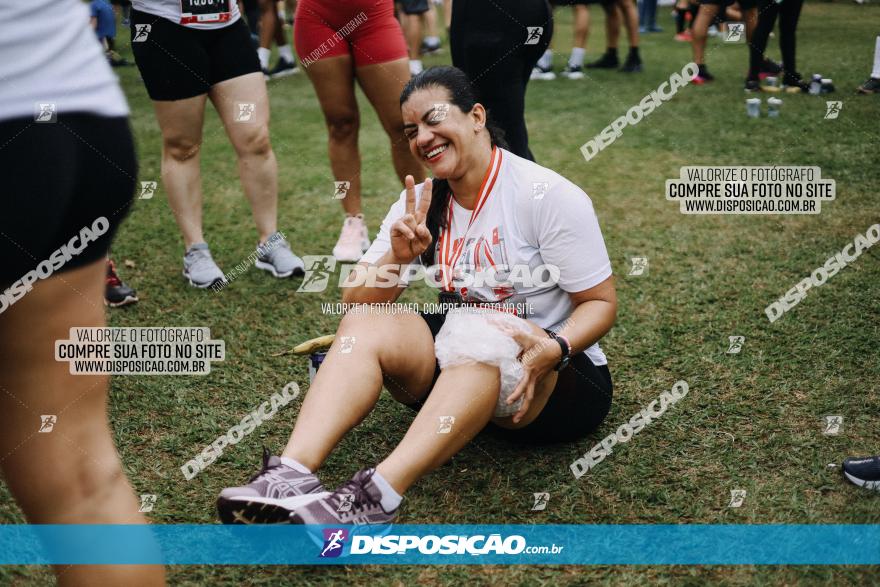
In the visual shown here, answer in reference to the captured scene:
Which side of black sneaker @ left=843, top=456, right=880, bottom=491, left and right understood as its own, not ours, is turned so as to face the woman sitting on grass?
front

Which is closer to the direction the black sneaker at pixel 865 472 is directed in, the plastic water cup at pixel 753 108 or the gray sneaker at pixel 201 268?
the gray sneaker

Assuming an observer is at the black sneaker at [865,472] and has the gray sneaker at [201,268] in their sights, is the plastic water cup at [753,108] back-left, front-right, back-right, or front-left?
front-right

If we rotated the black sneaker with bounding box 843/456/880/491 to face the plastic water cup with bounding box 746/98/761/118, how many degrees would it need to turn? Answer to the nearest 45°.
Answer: approximately 90° to its right

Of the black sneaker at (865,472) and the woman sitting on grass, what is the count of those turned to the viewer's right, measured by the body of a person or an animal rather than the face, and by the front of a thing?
0

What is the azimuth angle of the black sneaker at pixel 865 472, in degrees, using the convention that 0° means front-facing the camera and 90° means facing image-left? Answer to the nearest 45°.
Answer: approximately 90°

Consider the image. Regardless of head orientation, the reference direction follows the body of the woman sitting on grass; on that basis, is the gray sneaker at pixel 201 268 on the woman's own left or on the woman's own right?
on the woman's own right

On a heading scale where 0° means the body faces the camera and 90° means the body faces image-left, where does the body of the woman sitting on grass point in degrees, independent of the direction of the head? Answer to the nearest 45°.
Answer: approximately 45°

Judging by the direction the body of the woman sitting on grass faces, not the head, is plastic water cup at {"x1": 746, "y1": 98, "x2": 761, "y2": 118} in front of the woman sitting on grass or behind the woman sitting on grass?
behind
